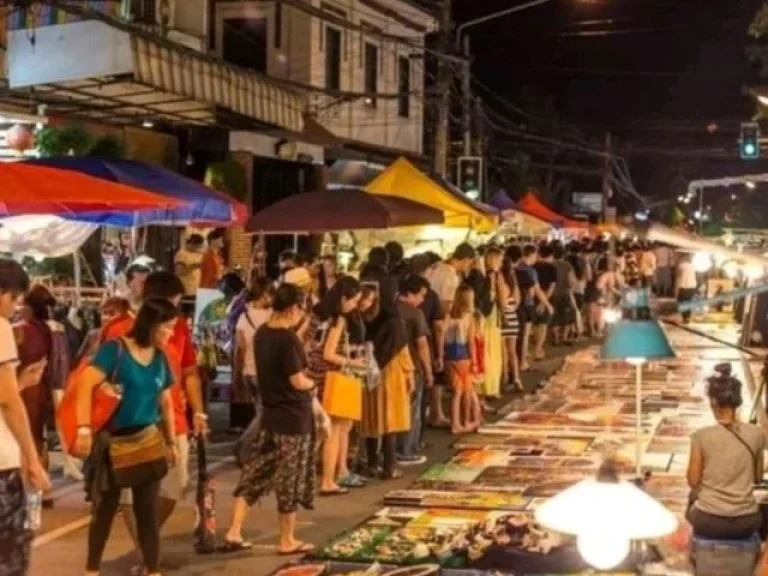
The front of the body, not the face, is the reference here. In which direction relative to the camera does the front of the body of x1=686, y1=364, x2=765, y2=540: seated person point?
away from the camera

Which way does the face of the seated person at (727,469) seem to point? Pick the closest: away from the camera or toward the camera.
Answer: away from the camera

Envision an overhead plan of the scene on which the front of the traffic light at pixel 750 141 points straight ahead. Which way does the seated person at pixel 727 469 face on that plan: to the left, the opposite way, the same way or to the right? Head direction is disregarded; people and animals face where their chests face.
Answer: the opposite way
